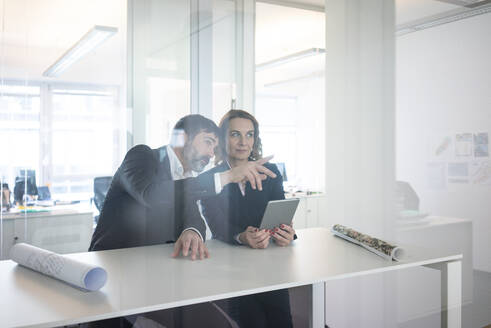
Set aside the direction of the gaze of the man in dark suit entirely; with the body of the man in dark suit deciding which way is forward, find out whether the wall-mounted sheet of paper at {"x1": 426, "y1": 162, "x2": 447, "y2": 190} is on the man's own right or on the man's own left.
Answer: on the man's own left

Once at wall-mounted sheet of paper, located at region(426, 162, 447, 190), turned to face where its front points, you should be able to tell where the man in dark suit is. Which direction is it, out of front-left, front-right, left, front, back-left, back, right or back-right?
front-right

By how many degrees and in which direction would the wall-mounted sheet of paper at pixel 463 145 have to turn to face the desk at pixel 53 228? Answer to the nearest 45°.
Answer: approximately 45° to its right

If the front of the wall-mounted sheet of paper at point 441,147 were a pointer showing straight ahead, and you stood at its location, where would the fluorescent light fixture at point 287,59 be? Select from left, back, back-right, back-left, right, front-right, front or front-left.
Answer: right

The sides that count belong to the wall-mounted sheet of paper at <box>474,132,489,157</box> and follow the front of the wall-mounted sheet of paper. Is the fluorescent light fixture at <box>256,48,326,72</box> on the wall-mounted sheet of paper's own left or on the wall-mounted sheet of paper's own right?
on the wall-mounted sheet of paper's own right

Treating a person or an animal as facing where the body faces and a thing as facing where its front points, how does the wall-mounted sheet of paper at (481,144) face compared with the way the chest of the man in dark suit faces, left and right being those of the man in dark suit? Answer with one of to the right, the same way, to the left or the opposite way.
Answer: to the right

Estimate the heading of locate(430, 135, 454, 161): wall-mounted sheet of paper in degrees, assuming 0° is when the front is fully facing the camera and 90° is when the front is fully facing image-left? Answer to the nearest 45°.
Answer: approximately 0°

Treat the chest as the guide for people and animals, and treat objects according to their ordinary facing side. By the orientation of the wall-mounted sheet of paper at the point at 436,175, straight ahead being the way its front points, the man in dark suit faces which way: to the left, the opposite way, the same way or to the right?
to the left
